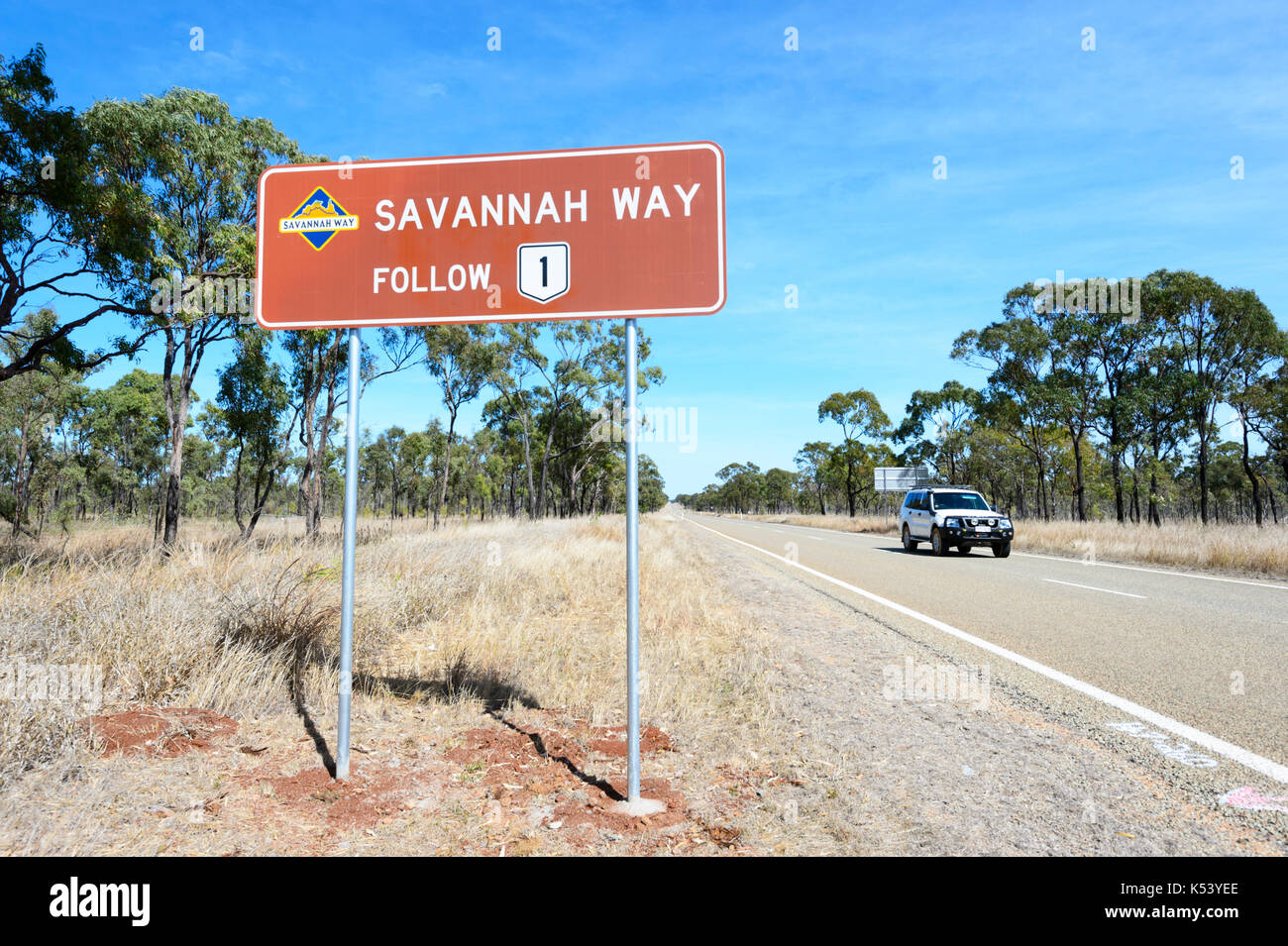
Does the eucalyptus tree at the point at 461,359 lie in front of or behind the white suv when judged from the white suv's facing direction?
behind

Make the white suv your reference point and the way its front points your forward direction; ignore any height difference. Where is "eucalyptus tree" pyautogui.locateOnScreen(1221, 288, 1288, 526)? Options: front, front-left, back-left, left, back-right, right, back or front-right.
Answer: left

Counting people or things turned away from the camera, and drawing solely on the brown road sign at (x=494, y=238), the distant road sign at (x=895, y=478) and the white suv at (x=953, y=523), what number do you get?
1

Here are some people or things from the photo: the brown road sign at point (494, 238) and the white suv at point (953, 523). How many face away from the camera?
0

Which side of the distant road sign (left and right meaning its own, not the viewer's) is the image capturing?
back

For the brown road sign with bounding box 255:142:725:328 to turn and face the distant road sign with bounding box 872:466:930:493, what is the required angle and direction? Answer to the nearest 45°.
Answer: approximately 135° to its left

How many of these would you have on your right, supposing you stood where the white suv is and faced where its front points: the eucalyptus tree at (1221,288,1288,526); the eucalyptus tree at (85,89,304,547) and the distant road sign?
1

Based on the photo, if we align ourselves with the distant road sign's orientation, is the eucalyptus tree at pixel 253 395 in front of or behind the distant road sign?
behind

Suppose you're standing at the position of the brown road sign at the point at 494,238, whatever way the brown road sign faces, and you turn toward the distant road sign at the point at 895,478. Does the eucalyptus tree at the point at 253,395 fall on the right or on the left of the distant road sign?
left

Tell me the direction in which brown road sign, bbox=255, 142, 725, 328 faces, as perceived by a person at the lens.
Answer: facing the viewer

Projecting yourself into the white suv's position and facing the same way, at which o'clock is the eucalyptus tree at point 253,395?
The eucalyptus tree is roughly at 4 o'clock from the white suv.

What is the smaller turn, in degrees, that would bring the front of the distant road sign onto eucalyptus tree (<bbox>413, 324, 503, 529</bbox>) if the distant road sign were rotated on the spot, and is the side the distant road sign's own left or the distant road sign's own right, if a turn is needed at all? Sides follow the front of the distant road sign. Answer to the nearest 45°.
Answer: approximately 135° to the distant road sign's own left

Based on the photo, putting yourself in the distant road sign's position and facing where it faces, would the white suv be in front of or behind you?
behind

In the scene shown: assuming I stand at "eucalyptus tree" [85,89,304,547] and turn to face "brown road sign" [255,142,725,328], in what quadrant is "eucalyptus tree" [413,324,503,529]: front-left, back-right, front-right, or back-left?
back-left

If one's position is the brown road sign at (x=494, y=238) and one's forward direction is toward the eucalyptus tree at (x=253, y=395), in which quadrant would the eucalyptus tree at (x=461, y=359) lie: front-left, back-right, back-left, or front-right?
front-right
